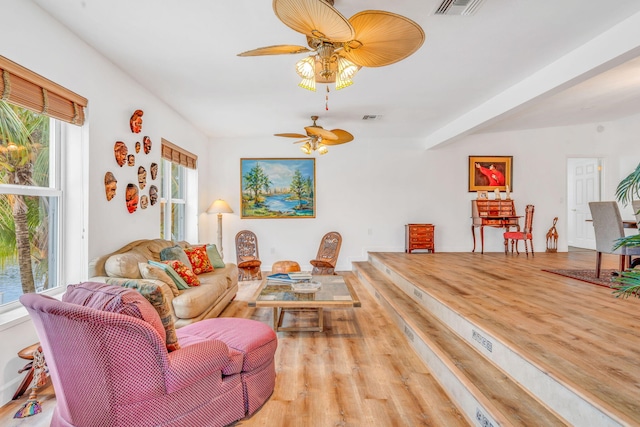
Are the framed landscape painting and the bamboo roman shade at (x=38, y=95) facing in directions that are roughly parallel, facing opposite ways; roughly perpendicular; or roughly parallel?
roughly perpendicular

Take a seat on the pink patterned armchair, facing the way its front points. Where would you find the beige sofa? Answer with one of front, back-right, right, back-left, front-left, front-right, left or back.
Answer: front-left

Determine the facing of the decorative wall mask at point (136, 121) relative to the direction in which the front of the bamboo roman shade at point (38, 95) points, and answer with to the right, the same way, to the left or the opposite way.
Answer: the same way

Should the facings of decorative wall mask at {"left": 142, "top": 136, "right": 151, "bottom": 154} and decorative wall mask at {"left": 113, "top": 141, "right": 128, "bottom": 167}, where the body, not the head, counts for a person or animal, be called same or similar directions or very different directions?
same or similar directions

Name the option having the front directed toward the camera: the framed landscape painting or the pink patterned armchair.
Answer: the framed landscape painting

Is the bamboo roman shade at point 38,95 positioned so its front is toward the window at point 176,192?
no

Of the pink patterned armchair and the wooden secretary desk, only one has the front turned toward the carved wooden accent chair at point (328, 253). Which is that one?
the pink patterned armchair

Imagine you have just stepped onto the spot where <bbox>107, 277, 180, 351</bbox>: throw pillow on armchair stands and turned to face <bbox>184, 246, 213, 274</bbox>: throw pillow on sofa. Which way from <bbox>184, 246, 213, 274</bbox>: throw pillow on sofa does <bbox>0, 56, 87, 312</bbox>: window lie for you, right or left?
left

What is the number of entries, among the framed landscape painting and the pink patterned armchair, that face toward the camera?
1

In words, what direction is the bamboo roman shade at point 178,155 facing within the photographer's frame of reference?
facing the viewer and to the right of the viewer

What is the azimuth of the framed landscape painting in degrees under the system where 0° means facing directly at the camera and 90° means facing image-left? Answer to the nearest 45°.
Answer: approximately 0°

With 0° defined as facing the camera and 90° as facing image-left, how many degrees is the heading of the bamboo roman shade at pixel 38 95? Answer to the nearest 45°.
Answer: approximately 315°

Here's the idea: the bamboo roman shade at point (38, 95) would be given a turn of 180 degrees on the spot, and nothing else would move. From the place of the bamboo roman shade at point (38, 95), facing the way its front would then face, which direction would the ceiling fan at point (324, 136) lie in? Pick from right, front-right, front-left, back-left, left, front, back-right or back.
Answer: back-right

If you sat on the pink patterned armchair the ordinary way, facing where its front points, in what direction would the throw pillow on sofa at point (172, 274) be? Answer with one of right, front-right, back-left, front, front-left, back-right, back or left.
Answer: front-left

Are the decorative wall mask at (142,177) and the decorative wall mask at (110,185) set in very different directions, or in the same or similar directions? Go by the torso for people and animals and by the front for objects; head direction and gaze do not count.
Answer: same or similar directions

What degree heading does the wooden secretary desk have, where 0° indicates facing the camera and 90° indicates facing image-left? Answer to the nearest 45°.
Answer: approximately 315°

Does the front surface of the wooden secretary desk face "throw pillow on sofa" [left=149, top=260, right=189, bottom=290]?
no

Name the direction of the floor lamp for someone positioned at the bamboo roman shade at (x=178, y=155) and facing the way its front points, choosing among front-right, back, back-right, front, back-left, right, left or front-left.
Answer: left
